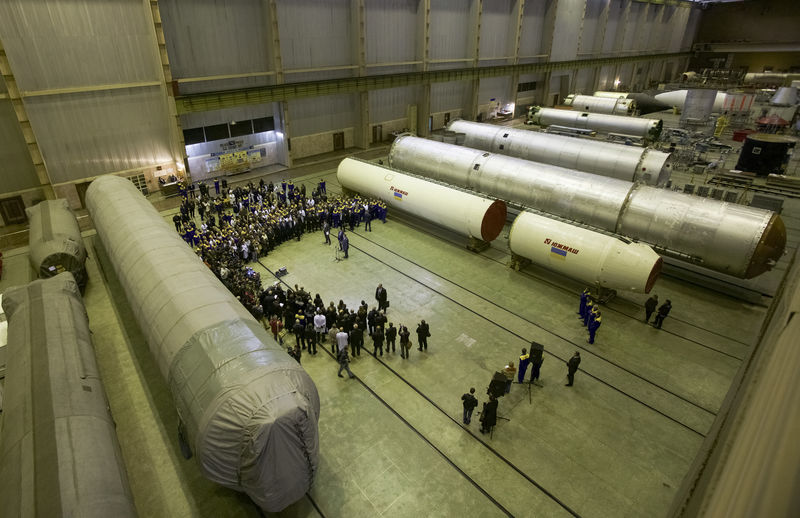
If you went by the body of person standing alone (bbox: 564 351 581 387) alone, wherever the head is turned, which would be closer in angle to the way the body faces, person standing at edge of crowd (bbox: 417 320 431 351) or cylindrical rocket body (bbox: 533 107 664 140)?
the person standing at edge of crowd

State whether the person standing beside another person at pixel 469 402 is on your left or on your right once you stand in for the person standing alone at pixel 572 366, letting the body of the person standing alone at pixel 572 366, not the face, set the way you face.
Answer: on your left

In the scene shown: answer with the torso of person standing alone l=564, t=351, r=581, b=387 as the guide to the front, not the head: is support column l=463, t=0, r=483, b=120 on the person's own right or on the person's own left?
on the person's own right

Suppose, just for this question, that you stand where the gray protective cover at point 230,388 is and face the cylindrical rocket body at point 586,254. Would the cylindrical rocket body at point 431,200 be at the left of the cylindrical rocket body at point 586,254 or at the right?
left

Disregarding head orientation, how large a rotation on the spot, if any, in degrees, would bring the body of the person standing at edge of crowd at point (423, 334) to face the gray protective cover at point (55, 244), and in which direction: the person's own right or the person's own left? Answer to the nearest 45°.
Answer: approximately 90° to the person's own left

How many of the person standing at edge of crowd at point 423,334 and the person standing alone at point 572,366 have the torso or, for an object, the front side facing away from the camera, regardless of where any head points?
1

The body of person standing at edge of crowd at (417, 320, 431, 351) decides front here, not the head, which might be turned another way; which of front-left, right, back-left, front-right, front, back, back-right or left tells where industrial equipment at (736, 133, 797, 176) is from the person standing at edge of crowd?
front-right

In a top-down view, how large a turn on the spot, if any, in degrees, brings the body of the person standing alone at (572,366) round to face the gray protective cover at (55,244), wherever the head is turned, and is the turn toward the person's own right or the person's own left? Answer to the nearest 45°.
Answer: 0° — they already face it

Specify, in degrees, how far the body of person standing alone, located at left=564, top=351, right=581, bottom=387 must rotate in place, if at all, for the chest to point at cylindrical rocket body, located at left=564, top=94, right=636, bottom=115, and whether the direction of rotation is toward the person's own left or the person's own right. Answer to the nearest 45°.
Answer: approximately 90° to the person's own right

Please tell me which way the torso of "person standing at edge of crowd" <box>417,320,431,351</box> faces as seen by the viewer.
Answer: away from the camera

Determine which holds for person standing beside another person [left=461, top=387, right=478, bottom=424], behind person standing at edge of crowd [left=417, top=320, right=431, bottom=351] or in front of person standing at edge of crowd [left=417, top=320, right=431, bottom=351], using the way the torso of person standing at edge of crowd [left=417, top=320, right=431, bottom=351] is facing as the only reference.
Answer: behind

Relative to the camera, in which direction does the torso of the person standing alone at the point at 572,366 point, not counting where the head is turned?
to the viewer's left

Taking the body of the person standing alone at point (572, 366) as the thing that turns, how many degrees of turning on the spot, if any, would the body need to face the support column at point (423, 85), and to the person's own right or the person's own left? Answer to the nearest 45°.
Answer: approximately 45° to the person's own right

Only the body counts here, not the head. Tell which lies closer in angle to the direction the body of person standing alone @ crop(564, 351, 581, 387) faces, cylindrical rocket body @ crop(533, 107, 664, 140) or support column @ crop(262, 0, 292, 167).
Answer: the support column

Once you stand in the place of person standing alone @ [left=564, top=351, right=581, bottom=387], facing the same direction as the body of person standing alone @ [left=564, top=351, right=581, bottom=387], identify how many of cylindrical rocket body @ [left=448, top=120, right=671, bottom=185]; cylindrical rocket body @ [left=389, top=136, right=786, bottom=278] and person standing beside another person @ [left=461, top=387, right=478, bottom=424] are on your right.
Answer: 2

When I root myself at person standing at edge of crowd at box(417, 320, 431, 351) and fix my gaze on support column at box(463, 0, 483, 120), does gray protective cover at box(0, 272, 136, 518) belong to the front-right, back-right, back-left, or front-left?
back-left

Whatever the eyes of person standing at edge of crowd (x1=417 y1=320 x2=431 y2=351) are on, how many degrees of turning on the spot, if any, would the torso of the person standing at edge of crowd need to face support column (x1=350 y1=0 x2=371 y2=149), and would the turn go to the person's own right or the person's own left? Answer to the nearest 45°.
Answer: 0° — they already face it

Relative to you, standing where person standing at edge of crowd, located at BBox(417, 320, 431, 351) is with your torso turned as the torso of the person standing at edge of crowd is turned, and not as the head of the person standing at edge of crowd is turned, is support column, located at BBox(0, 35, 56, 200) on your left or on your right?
on your left
